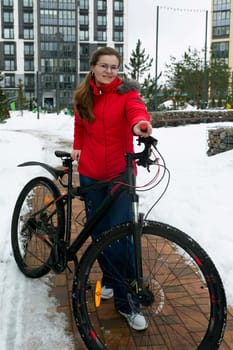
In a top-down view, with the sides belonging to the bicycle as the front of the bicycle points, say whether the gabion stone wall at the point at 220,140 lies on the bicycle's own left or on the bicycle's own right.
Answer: on the bicycle's own left

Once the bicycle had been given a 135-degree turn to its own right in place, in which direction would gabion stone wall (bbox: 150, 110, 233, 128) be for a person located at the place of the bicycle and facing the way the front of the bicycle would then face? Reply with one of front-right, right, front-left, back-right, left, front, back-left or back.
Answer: right

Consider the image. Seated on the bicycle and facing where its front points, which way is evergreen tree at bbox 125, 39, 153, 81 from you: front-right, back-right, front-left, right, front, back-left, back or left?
back-left

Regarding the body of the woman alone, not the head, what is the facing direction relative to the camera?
toward the camera

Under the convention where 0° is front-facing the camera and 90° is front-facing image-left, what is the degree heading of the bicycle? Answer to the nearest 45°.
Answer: approximately 315°
